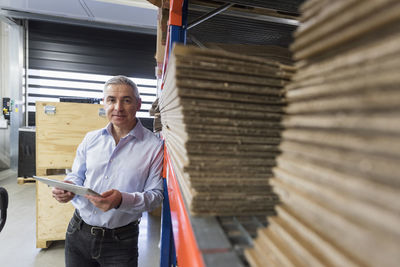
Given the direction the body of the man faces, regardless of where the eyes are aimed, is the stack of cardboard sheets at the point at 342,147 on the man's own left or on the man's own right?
on the man's own left

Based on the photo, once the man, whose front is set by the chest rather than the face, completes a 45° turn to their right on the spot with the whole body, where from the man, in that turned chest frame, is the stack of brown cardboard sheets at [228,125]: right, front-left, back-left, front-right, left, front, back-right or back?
left

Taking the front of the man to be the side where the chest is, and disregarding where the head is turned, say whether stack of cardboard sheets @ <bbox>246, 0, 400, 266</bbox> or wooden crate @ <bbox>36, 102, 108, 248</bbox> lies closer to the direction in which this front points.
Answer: the stack of cardboard sheets

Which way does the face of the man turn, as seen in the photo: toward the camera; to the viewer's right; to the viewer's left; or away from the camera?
toward the camera
